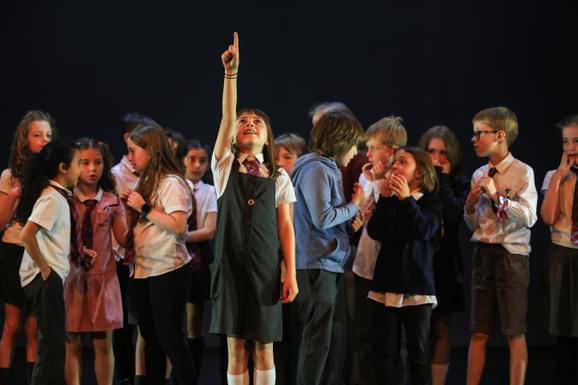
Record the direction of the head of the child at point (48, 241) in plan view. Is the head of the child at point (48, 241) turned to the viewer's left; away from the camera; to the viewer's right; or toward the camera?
to the viewer's right

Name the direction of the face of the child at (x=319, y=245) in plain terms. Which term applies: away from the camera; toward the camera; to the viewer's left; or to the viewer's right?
to the viewer's right

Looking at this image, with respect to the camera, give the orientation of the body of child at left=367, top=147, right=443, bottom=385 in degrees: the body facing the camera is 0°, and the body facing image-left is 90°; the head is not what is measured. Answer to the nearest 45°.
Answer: approximately 45°

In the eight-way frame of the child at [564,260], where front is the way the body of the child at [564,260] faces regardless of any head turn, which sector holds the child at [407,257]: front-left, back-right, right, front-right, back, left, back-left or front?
front-right

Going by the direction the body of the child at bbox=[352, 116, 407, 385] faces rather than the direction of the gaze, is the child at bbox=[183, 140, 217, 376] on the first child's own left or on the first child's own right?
on the first child's own right
